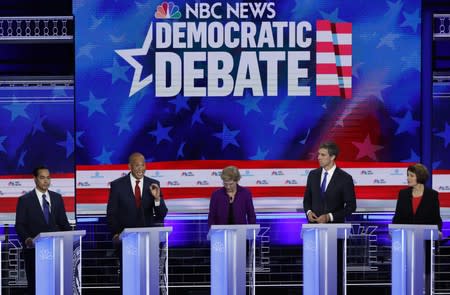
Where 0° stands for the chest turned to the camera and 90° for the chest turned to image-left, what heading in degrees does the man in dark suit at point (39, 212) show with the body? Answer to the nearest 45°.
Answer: approximately 315°

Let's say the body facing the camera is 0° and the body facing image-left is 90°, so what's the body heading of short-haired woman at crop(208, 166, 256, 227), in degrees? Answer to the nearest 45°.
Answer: approximately 0°

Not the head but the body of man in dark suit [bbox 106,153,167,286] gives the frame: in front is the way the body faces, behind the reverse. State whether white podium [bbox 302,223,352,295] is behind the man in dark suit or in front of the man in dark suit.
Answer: in front

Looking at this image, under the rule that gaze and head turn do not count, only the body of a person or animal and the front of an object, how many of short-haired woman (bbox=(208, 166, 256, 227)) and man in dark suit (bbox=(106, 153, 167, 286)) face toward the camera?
2

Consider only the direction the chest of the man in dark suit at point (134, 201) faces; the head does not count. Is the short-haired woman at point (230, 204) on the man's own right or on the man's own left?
on the man's own left

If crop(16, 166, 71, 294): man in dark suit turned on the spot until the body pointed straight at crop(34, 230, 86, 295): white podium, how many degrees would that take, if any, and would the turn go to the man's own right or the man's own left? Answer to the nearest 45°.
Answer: approximately 45° to the man's own right

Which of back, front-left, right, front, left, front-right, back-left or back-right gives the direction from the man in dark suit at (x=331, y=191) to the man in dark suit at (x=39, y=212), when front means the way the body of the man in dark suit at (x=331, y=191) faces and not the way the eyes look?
front-right

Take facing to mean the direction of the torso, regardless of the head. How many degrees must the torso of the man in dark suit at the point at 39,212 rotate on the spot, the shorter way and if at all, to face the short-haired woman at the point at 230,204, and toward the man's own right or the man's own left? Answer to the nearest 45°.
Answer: approximately 45° to the man's own left

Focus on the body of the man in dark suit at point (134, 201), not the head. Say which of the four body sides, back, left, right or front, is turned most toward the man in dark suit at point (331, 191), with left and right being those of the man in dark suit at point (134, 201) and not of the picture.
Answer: left

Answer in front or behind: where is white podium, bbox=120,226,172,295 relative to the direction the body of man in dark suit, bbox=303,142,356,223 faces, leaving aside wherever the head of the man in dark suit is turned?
in front

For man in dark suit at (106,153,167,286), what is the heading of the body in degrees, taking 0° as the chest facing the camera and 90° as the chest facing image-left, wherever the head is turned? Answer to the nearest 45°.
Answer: approximately 0°

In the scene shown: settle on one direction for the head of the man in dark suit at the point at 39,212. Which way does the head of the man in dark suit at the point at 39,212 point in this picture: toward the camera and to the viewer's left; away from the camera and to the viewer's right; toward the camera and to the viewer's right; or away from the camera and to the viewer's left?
toward the camera and to the viewer's right
